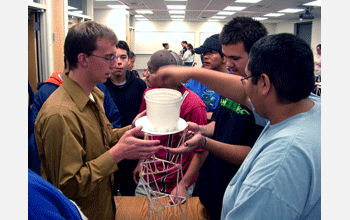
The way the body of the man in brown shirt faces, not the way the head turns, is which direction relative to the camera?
to the viewer's right

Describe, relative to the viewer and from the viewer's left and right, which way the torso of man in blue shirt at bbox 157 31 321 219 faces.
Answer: facing away from the viewer and to the left of the viewer

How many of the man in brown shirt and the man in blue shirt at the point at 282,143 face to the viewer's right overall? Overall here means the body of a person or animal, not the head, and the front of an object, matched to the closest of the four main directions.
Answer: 1

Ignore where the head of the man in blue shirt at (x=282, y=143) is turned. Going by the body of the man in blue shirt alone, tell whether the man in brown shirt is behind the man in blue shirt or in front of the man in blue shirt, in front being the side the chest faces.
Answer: in front
